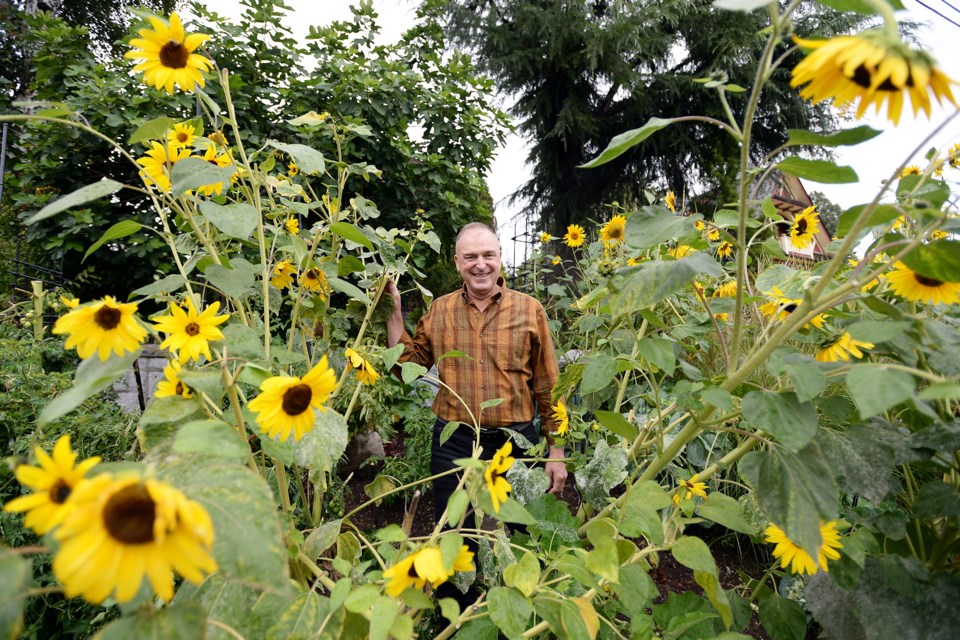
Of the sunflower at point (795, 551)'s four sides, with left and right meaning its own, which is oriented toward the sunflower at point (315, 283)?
right

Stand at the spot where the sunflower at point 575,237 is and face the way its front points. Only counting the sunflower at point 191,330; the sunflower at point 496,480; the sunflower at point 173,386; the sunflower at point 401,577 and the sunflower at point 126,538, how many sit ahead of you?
5

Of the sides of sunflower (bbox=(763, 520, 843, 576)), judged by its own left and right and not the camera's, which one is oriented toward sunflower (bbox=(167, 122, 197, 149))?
right

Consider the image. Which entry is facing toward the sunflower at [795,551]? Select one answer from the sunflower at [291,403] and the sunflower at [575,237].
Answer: the sunflower at [575,237]

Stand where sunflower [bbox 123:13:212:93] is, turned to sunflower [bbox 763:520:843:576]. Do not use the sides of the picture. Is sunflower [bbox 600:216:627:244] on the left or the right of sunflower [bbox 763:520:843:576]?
left

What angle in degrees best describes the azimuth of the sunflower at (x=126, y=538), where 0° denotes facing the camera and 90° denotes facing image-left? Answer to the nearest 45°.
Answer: approximately 0°

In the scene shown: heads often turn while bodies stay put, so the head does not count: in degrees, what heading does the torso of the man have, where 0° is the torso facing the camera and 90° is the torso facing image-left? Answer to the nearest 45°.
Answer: approximately 0°
